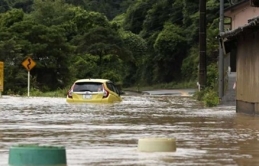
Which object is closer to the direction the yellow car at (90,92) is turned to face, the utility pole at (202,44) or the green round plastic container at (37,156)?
the utility pole

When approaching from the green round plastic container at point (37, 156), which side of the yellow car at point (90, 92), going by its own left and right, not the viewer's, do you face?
back

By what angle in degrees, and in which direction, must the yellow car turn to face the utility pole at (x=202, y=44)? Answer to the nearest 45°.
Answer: approximately 45° to its right

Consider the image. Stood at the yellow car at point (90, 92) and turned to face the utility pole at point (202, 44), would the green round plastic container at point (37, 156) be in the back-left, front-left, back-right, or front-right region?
back-right

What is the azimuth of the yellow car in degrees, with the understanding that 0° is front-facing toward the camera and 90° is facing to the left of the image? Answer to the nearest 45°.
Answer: approximately 180°
